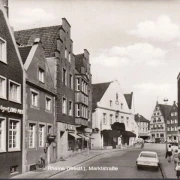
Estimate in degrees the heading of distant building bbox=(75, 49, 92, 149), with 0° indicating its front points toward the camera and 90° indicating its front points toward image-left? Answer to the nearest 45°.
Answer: approximately 315°

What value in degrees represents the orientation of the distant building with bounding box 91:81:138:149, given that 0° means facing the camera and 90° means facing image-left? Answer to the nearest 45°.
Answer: approximately 315°

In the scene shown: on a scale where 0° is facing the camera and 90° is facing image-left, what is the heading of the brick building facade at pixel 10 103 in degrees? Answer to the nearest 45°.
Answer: approximately 315°

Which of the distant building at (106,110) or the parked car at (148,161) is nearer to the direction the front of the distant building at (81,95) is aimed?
the parked car

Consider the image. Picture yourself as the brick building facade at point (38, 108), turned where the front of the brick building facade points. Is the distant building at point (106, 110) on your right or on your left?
on your left

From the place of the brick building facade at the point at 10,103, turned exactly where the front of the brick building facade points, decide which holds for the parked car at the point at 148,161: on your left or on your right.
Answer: on your left

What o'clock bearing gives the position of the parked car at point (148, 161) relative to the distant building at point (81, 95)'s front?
The parked car is roughly at 1 o'clock from the distant building.

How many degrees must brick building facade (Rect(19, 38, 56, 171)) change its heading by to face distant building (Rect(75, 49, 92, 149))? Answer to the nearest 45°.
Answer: approximately 135° to its left

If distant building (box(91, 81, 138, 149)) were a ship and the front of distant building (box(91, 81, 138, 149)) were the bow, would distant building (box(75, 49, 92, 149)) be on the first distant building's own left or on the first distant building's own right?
on the first distant building's own right

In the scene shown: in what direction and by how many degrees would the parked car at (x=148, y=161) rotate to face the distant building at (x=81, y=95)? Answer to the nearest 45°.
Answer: approximately 45° to its left

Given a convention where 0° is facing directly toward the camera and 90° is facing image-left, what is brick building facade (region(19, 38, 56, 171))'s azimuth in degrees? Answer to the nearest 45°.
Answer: approximately 315°

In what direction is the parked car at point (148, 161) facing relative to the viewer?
away from the camera
